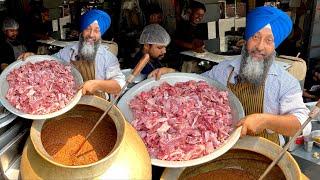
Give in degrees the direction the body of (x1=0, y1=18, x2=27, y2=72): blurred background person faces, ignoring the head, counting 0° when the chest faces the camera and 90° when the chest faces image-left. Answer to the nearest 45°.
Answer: approximately 315°
